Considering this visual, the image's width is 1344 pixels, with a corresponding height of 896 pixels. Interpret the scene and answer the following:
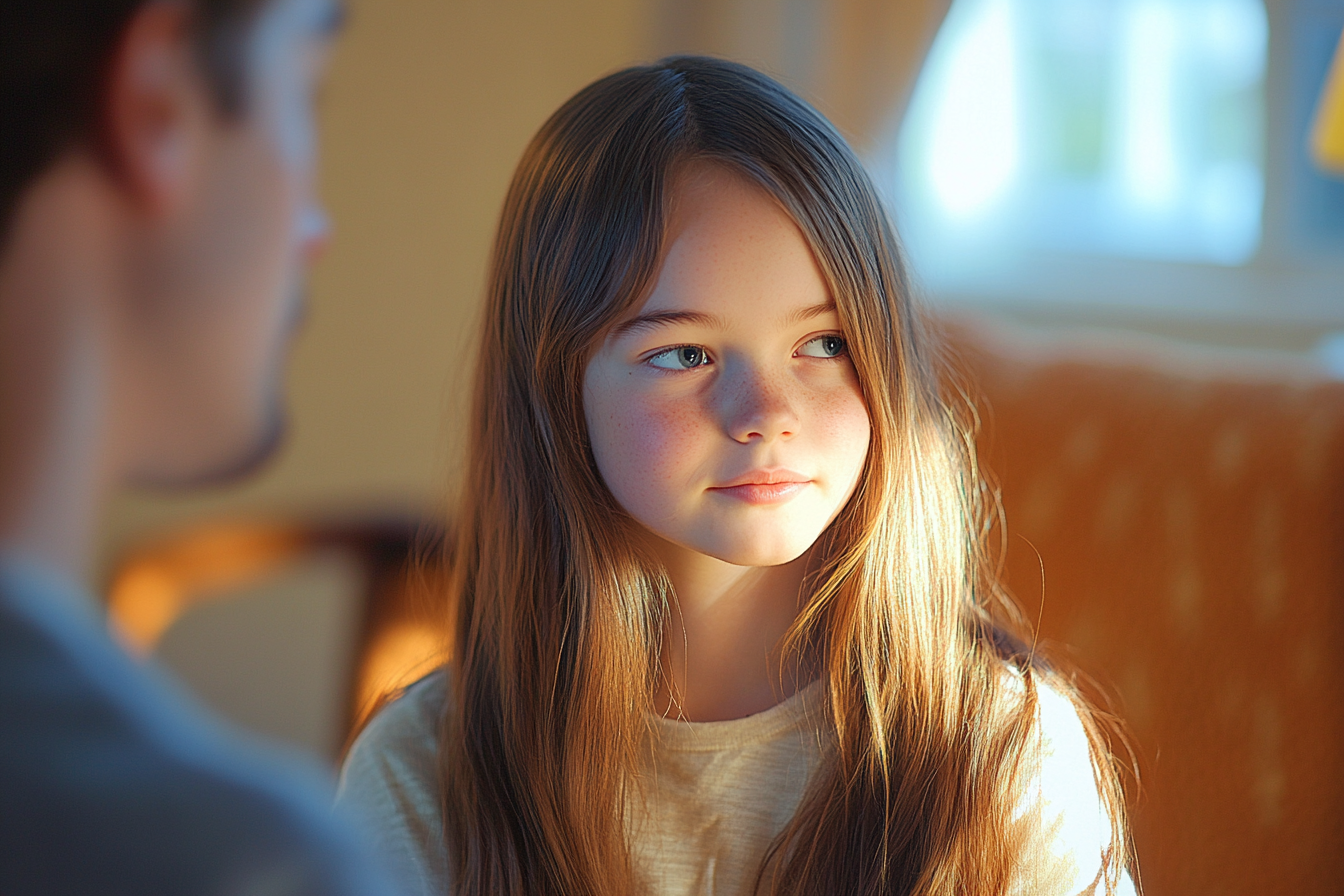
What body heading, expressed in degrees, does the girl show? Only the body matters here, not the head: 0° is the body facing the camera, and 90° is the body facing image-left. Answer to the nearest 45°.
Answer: approximately 0°

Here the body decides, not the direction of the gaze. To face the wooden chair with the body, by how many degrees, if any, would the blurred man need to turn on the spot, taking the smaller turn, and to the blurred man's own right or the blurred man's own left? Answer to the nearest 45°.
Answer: approximately 45° to the blurred man's own left

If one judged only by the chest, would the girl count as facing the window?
no

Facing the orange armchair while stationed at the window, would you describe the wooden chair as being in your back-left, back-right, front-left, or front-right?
front-right

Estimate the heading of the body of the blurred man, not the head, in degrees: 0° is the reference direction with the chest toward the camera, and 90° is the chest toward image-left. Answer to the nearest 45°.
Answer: approximately 225°

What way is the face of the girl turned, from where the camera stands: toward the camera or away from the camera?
toward the camera

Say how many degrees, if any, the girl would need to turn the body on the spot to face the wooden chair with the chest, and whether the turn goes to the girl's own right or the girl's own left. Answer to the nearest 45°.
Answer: approximately 135° to the girl's own right

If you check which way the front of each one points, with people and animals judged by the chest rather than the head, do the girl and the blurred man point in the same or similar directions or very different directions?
very different directions

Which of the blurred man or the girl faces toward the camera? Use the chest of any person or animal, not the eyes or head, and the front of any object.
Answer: the girl

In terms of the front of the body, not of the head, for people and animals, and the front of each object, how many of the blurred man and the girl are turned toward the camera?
1

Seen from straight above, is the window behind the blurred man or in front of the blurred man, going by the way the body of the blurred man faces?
in front

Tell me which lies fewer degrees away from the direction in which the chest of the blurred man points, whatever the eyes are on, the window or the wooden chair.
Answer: the window
